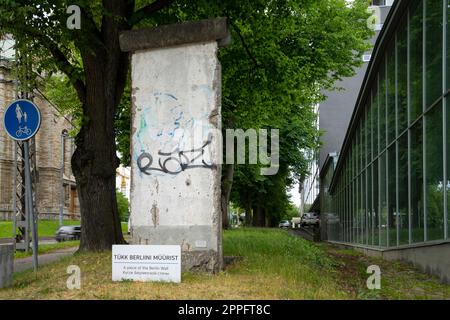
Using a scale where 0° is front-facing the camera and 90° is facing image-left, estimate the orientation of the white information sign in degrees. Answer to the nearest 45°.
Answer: approximately 0°

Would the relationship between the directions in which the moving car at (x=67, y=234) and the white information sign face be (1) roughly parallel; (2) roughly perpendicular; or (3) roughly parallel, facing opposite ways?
roughly perpendicular

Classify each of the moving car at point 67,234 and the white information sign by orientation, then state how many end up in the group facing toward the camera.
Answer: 1

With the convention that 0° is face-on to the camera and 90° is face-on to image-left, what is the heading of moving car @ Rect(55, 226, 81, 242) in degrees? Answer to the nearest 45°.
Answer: approximately 90°

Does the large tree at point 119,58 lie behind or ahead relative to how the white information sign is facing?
behind

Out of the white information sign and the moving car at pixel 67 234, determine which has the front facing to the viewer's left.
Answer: the moving car

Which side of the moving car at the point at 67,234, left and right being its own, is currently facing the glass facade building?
left

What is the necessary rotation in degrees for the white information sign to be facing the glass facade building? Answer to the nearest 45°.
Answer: approximately 135° to its left

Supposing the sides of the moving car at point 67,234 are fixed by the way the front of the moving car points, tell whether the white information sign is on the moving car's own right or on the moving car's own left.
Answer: on the moving car's own left

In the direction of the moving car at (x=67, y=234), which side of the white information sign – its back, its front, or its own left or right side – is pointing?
back
